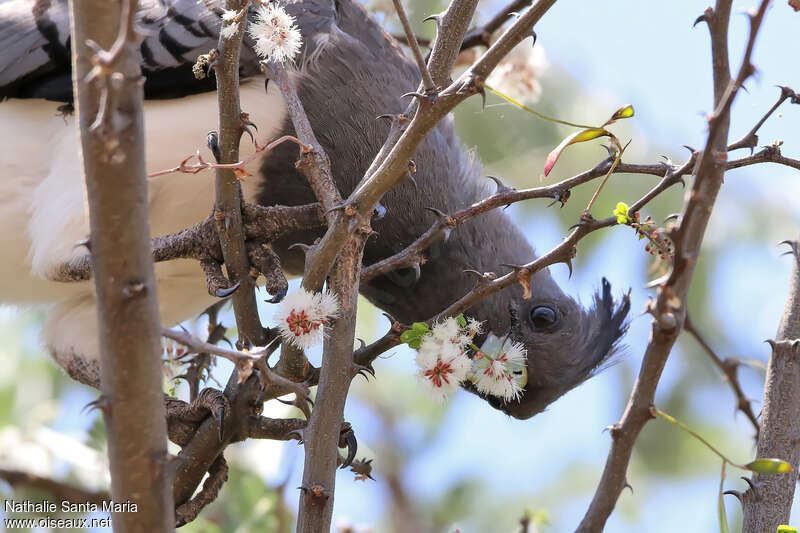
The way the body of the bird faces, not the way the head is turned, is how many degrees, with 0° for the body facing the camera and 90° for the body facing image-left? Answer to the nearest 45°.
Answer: approximately 270°

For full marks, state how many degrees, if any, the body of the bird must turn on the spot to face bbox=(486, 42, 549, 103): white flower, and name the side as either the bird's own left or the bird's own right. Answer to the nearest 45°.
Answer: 0° — it already faces it

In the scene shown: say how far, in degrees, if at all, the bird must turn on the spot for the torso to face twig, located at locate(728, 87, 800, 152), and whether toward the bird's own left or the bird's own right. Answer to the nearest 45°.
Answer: approximately 45° to the bird's own right

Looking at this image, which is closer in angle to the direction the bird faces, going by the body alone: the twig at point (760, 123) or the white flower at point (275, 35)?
the twig
